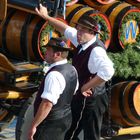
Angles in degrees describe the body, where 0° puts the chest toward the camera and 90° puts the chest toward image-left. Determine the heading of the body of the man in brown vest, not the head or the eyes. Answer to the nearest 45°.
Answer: approximately 45°

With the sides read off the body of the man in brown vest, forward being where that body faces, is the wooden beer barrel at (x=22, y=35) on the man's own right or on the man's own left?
on the man's own right
